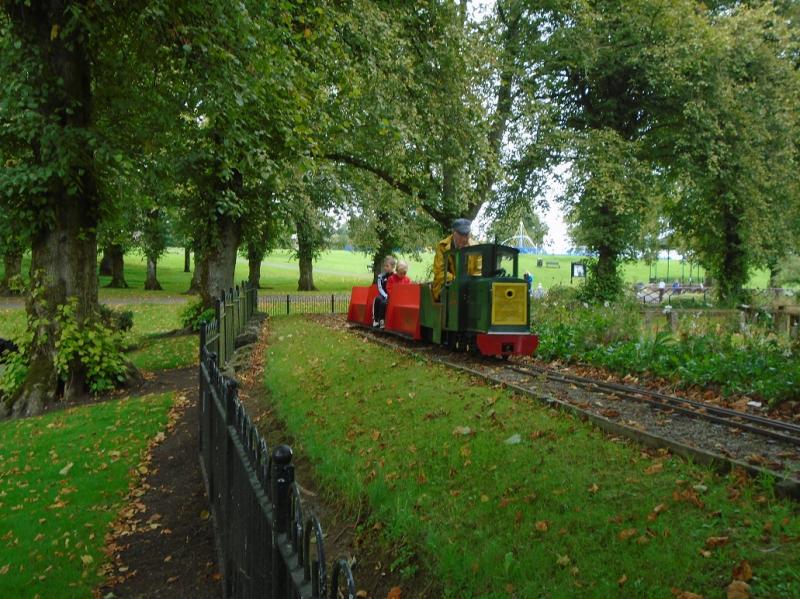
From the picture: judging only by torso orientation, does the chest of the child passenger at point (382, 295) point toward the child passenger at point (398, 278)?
no

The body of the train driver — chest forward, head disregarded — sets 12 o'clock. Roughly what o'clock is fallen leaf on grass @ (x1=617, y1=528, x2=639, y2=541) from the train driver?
The fallen leaf on grass is roughly at 1 o'clock from the train driver.

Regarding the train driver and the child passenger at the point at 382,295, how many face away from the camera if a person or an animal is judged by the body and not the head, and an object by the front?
0

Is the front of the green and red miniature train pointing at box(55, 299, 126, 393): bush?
no

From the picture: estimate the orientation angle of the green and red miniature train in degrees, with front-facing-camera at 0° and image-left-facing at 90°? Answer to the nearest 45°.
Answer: approximately 315°

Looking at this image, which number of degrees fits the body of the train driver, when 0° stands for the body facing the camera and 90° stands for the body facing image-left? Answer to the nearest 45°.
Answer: approximately 315°

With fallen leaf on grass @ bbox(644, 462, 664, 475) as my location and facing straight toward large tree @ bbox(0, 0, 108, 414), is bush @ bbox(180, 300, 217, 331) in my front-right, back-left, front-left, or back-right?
front-right

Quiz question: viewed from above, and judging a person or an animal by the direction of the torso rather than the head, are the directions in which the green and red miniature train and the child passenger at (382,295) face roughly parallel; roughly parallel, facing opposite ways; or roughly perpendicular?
roughly parallel

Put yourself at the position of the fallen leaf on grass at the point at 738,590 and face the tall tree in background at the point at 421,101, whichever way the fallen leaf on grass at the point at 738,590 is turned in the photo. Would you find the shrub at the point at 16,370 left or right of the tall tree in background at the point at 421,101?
left

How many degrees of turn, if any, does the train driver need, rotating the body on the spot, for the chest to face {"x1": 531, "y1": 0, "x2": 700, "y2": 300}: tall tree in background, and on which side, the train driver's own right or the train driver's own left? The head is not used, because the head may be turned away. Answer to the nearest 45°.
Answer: approximately 90° to the train driver's own left

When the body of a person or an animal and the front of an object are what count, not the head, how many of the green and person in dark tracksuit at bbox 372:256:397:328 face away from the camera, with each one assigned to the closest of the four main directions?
0

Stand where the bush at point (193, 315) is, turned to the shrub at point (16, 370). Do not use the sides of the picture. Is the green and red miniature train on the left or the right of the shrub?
left

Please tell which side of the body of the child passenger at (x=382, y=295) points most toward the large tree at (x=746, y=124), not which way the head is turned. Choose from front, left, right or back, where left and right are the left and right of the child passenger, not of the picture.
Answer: left

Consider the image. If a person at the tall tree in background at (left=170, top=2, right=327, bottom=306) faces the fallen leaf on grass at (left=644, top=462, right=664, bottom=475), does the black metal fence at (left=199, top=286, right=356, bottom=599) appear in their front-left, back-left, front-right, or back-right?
front-right

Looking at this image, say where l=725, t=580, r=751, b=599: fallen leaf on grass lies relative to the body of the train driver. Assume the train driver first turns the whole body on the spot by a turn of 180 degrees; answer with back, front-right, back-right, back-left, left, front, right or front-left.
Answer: back-left

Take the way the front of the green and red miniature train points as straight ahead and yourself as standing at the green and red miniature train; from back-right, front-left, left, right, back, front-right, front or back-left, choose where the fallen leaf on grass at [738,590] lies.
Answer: front-right

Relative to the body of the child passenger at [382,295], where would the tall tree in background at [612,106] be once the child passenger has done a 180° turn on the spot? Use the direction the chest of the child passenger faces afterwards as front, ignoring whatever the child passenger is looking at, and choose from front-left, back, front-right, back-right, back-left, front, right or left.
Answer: right

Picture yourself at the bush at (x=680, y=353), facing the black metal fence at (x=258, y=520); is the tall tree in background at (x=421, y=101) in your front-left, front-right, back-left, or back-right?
back-right

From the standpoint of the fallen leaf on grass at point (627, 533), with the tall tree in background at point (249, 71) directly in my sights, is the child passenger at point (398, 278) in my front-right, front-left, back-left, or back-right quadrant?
front-right

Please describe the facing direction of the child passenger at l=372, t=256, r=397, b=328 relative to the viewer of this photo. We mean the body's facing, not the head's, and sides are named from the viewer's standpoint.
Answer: facing the viewer and to the right of the viewer
